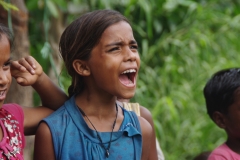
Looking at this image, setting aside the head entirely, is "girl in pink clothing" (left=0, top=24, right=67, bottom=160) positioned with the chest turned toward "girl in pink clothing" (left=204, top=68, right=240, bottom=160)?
no

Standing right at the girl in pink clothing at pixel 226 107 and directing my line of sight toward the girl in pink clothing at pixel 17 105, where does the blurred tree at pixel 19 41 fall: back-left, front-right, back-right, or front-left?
front-right

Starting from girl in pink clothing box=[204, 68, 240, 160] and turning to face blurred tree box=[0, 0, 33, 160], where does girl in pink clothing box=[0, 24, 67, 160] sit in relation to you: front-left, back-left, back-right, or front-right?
front-left

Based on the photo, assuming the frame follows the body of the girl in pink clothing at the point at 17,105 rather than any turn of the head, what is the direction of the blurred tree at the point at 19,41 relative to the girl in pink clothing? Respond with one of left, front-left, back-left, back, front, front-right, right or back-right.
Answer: back

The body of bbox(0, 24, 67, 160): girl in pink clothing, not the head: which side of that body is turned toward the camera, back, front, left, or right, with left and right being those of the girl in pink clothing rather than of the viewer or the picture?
front
